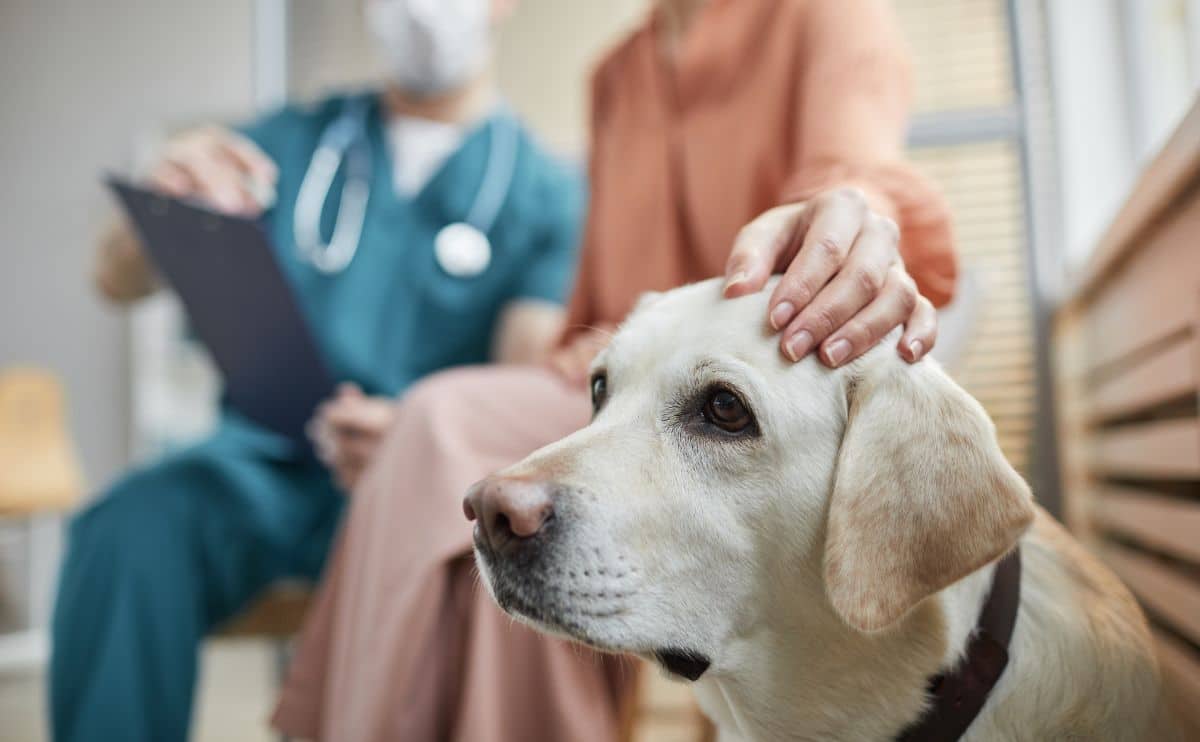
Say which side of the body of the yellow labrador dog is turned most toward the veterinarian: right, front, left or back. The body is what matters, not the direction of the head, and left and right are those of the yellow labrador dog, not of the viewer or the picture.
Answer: right

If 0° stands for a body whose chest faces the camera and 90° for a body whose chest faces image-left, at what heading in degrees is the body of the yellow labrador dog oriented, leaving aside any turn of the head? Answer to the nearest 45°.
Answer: approximately 45°
